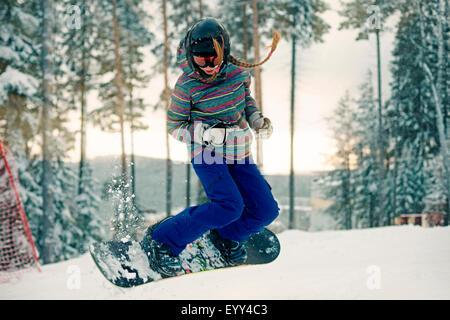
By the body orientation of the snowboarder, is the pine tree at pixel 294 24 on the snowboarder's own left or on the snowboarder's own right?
on the snowboarder's own left

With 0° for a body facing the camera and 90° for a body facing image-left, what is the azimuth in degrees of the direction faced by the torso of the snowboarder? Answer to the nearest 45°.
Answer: approximately 315°
